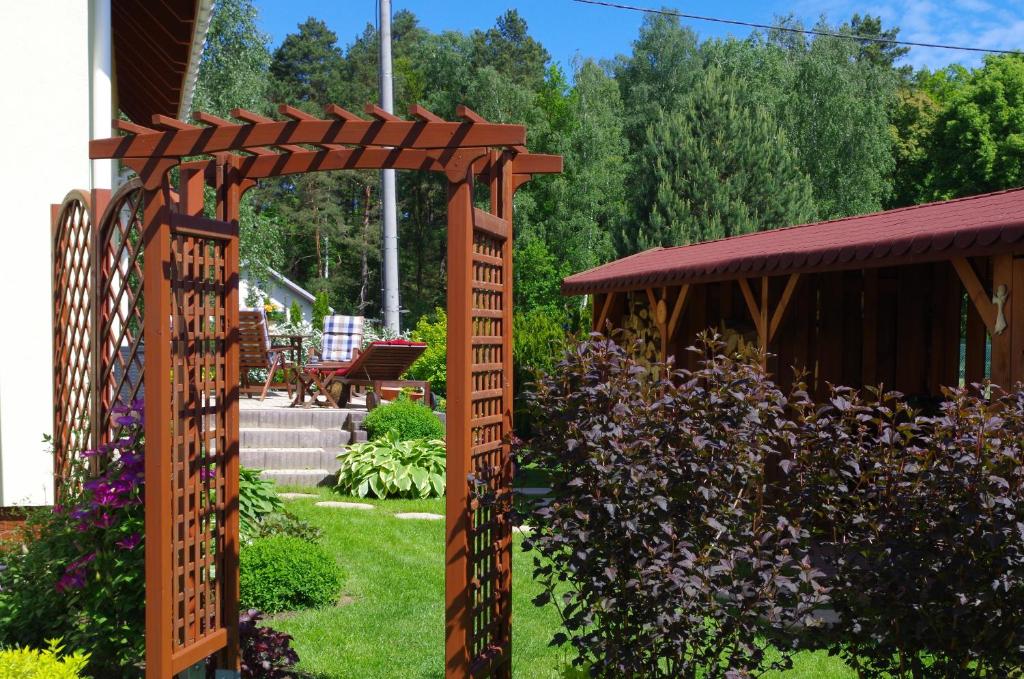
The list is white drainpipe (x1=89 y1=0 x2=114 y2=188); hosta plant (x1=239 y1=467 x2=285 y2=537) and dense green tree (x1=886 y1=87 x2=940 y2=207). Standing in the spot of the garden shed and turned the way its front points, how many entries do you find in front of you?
2

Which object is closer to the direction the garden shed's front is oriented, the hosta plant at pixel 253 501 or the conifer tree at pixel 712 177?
the hosta plant

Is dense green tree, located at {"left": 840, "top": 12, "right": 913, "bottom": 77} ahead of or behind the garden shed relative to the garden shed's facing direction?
behind

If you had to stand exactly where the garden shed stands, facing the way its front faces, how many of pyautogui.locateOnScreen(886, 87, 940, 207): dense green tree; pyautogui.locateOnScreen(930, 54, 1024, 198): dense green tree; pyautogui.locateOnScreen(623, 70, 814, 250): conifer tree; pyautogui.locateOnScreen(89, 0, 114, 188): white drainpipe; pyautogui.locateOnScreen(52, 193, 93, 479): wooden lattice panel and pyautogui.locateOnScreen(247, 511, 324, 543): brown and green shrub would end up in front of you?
3

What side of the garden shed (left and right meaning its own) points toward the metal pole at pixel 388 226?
right

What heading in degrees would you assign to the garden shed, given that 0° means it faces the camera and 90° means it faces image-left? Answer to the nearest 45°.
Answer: approximately 45°

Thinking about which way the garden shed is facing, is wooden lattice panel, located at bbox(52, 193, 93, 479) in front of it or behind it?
in front

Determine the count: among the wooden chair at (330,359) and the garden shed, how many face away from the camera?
0

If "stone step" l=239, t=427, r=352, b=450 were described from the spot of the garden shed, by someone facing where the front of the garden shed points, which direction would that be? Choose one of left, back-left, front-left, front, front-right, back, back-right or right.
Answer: front-right

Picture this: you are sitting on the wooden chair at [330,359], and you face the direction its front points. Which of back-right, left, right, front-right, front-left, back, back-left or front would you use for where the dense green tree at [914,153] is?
back

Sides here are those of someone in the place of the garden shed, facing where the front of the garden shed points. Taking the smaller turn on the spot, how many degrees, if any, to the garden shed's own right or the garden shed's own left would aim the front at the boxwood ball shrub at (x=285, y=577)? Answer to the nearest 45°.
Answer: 0° — it already faces it

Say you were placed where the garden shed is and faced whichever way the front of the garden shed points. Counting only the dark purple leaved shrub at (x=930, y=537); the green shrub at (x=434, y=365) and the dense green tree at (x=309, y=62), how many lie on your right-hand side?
2

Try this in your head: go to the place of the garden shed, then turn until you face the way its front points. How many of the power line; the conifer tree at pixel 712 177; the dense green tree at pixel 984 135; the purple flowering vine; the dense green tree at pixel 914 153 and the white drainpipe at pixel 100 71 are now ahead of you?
2

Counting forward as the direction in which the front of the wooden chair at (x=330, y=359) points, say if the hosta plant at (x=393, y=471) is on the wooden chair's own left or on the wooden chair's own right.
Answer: on the wooden chair's own left

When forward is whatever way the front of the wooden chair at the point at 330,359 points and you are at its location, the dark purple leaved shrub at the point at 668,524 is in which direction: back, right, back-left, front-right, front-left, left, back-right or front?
front-left
